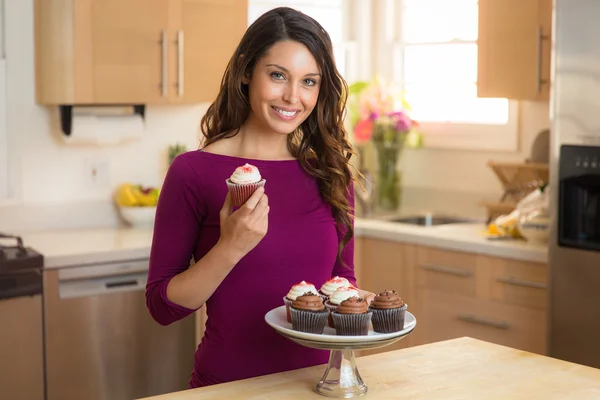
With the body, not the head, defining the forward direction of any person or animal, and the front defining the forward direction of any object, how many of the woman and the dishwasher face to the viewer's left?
0

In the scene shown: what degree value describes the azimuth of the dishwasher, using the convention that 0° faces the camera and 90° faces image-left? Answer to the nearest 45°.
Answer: approximately 315°

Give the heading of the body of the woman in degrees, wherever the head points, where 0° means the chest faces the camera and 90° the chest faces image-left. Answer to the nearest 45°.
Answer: approximately 315°

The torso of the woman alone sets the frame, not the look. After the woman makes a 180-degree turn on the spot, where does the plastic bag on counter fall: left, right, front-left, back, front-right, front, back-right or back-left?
right

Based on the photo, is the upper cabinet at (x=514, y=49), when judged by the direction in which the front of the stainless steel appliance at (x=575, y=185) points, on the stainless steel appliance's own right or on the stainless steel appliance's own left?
on the stainless steel appliance's own right

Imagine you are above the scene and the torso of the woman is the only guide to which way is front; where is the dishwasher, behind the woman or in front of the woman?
behind

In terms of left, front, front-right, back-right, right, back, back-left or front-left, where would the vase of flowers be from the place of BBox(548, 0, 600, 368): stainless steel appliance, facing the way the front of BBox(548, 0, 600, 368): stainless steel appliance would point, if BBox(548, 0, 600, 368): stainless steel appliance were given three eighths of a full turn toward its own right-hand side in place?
front-left

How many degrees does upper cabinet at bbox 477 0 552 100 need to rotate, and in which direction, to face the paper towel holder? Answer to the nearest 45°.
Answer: approximately 45° to its right
